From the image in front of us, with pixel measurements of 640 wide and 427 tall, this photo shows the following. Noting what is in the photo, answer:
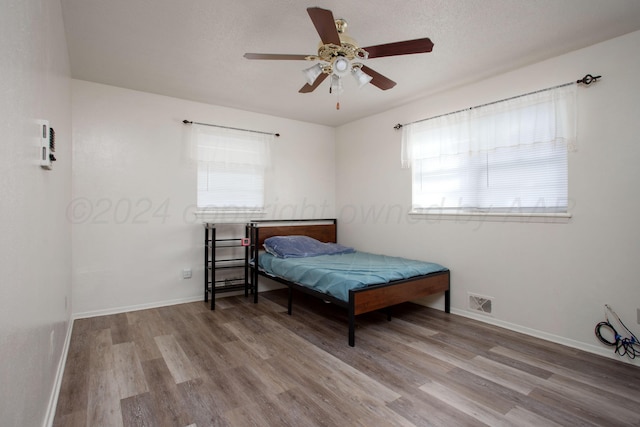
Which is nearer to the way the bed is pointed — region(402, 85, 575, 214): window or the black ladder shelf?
the window

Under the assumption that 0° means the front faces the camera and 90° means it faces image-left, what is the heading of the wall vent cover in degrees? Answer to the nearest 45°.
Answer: approximately 45°

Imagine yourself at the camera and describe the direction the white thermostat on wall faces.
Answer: facing to the right of the viewer

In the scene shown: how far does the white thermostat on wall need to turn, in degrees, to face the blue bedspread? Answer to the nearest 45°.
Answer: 0° — it already faces it

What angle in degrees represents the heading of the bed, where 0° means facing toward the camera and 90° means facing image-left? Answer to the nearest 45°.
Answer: approximately 315°

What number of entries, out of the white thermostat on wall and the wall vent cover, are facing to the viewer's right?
1

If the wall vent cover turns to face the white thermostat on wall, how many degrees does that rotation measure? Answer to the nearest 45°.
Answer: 0° — it already faces it

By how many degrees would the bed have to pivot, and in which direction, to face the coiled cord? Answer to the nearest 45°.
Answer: approximately 45° to its left
